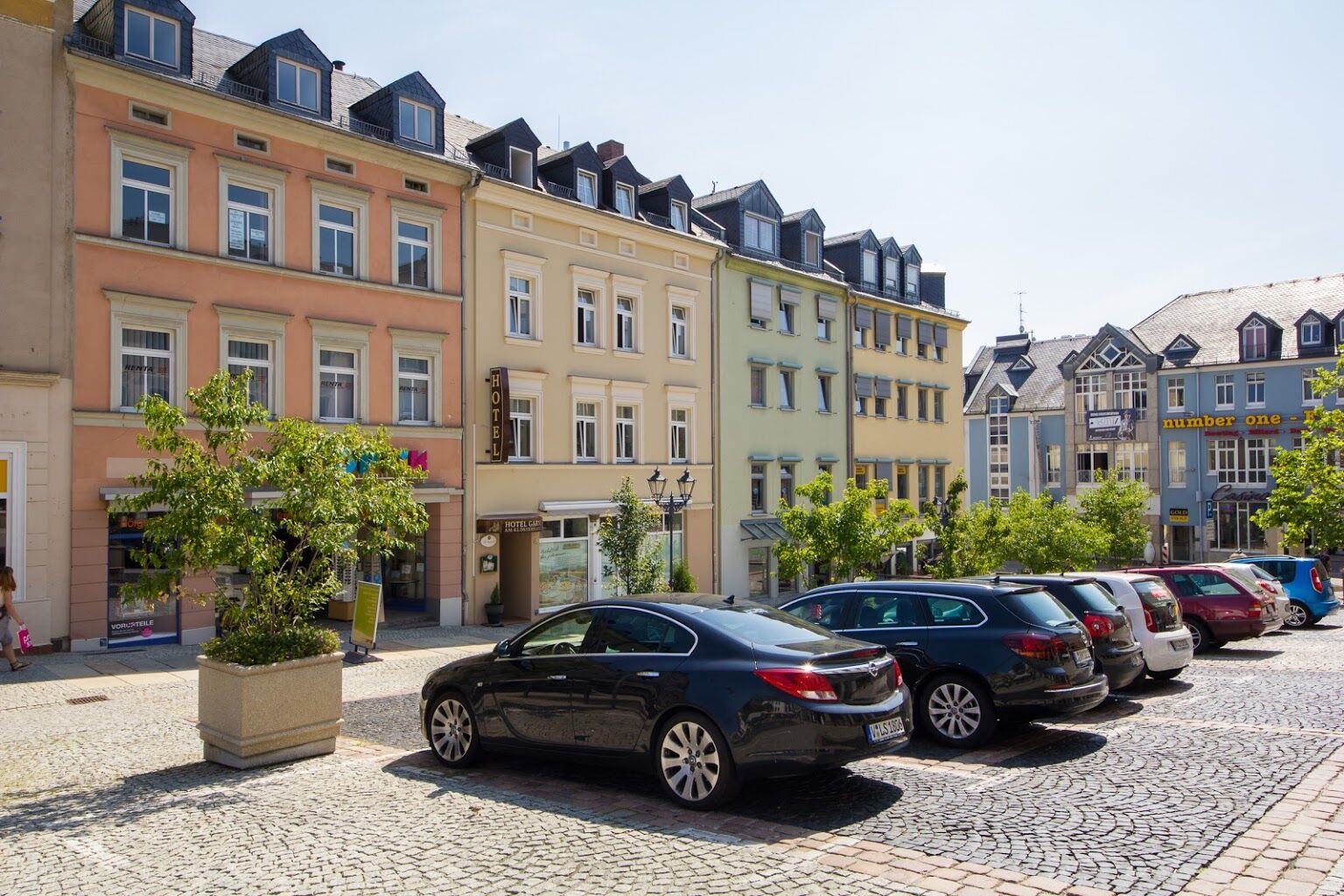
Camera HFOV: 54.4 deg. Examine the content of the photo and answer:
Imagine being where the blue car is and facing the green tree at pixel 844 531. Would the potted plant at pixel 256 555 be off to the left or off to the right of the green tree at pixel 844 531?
left

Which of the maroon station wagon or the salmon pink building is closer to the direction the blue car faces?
the salmon pink building

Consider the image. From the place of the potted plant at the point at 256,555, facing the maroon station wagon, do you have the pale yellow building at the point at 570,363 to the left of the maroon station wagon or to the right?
left

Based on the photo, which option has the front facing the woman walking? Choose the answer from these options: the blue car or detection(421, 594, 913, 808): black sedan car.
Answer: the black sedan car

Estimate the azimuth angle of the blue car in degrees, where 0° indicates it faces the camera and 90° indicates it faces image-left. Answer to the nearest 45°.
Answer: approximately 135°

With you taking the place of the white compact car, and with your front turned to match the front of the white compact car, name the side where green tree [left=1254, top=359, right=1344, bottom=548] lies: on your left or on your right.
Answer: on your right

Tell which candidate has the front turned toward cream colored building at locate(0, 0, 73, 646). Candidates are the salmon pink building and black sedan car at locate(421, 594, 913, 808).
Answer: the black sedan car

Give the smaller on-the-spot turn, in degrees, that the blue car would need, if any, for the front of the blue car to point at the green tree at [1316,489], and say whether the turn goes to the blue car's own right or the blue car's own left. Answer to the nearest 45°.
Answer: approximately 45° to the blue car's own right

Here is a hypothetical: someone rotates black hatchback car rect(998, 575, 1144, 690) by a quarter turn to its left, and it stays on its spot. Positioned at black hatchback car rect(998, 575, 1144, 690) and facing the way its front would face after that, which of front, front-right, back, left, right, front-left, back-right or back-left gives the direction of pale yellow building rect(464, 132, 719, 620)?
right

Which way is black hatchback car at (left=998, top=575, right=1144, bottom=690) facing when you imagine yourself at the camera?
facing away from the viewer and to the left of the viewer

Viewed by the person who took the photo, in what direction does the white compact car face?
facing away from the viewer and to the left of the viewer

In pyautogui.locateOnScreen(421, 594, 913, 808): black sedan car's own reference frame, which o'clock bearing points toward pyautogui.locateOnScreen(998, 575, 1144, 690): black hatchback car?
pyautogui.locateOnScreen(998, 575, 1144, 690): black hatchback car is roughly at 3 o'clock from pyautogui.locateOnScreen(421, 594, 913, 808): black sedan car.

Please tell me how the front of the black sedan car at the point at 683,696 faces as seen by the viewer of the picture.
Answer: facing away from the viewer and to the left of the viewer

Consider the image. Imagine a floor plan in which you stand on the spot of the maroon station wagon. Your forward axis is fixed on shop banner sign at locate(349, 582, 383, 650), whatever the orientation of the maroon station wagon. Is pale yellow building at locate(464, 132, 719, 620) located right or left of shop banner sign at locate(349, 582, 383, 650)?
right

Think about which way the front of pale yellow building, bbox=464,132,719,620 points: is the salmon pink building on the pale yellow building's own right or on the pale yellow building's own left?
on the pale yellow building's own right

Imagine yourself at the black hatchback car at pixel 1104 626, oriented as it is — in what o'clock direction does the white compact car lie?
The white compact car is roughly at 2 o'clock from the black hatchback car.

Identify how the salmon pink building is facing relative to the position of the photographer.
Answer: facing the viewer and to the right of the viewer
